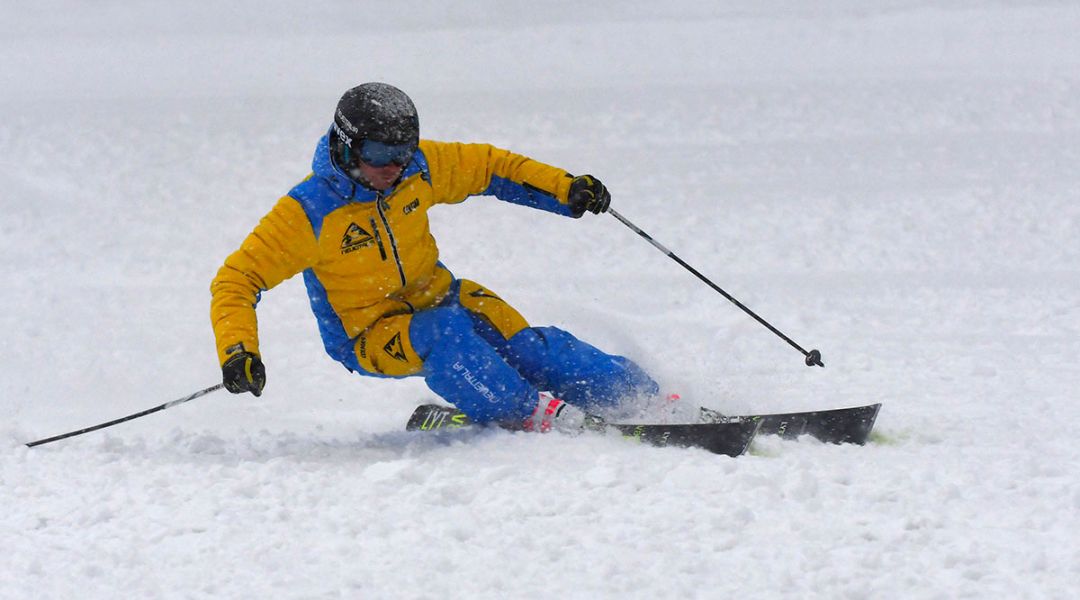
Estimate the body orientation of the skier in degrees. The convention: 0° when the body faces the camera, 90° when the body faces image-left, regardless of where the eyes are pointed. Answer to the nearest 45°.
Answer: approximately 315°

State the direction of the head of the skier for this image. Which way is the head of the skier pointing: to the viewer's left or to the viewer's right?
to the viewer's right
